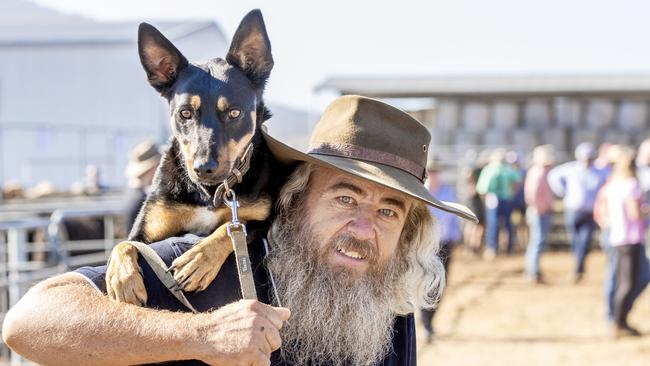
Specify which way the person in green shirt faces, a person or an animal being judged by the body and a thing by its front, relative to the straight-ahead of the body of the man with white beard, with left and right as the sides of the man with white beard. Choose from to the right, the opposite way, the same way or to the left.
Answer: the opposite way

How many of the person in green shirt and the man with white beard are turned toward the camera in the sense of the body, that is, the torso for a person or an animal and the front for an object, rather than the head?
1

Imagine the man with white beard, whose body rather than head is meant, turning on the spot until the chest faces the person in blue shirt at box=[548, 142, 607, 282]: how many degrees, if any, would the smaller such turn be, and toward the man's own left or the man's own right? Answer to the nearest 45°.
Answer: approximately 135° to the man's own left

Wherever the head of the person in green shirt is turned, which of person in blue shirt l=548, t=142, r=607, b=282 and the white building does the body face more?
the white building

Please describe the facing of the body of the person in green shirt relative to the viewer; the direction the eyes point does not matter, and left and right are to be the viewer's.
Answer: facing away from the viewer

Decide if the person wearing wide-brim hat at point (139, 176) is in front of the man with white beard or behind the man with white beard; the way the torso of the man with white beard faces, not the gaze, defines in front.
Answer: behind

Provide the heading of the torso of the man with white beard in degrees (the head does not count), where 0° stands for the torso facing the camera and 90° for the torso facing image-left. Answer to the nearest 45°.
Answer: approximately 0°
